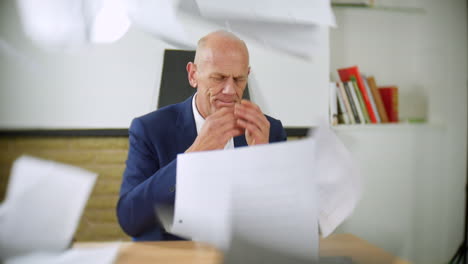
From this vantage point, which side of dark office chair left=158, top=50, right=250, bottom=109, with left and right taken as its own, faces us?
front

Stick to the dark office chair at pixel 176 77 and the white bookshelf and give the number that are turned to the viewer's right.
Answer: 0

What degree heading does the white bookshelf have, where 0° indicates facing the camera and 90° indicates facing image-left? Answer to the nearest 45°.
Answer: approximately 45°

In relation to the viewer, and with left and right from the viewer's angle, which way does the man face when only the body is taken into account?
facing the viewer and to the right of the viewer

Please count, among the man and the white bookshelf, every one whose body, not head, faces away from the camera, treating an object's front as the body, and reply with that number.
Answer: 0
